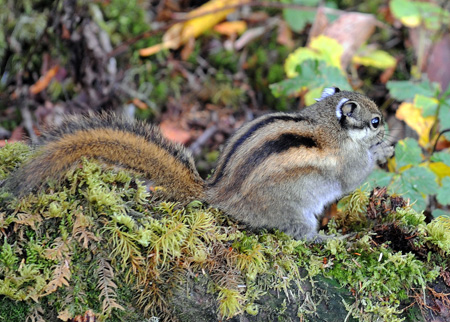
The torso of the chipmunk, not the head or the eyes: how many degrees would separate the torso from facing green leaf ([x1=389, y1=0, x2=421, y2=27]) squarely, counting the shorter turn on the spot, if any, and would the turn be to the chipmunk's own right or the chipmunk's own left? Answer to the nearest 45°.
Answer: approximately 45° to the chipmunk's own left

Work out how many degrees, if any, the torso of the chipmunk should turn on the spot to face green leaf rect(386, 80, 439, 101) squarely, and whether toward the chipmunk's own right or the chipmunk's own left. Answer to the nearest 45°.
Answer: approximately 45° to the chipmunk's own left

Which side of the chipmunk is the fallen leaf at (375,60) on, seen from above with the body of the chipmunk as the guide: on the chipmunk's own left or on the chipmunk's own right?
on the chipmunk's own left

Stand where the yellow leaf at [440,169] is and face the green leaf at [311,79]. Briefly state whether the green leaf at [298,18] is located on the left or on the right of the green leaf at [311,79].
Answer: right

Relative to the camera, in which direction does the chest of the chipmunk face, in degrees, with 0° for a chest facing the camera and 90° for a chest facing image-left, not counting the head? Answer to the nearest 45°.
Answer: approximately 270°

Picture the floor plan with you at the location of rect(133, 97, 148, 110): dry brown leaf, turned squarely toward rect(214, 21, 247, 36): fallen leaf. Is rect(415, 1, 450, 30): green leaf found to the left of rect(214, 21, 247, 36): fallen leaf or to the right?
right

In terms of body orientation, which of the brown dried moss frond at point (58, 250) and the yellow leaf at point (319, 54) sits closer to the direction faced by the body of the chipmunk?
the yellow leaf

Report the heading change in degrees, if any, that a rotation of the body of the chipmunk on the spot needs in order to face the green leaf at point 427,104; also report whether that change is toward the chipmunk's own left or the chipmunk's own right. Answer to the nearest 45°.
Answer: approximately 45° to the chipmunk's own left

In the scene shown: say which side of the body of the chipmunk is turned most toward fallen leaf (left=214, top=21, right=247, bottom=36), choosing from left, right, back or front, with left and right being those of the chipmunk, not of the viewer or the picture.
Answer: left
